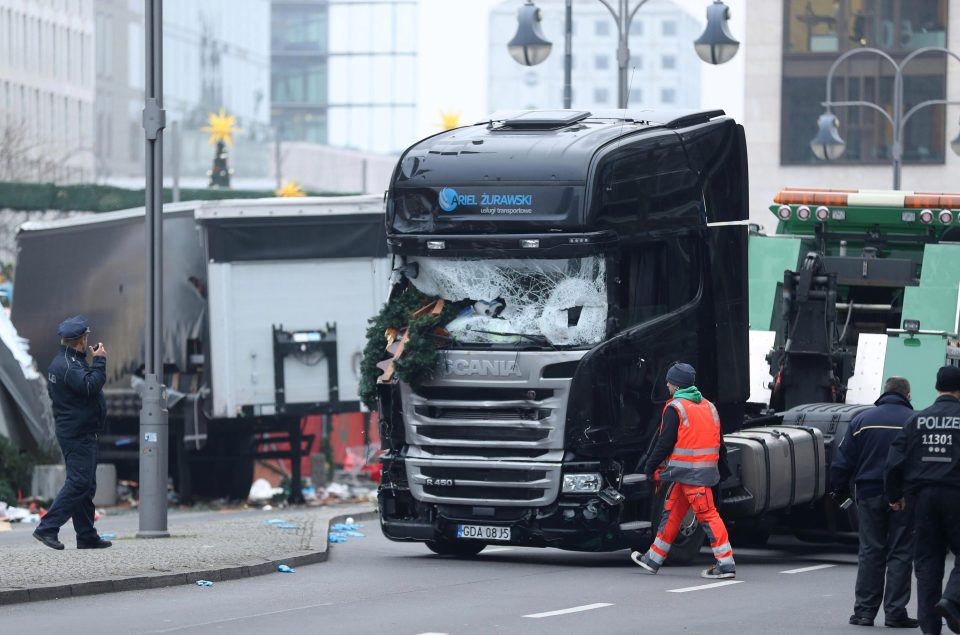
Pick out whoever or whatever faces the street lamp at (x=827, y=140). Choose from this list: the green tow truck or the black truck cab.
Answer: the green tow truck

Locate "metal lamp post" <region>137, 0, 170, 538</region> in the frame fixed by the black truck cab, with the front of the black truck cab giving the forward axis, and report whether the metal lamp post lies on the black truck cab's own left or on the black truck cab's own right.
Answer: on the black truck cab's own right

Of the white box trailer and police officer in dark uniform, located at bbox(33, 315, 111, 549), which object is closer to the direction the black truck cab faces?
the police officer in dark uniform

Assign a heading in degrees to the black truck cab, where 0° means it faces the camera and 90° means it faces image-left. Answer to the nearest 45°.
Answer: approximately 45°

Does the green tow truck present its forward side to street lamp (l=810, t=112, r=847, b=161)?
yes

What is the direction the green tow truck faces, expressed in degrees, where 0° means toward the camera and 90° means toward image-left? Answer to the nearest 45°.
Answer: approximately 180°

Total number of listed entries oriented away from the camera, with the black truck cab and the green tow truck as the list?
1

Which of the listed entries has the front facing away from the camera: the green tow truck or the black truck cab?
the green tow truck

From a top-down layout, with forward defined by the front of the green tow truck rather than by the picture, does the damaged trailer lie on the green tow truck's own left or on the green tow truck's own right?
on the green tow truck's own left

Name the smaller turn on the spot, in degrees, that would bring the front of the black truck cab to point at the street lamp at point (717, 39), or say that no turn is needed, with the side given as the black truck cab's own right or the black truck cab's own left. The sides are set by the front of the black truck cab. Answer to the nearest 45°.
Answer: approximately 135° to the black truck cab's own right

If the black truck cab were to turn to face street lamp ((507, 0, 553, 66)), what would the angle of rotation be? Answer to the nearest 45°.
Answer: approximately 135° to its right

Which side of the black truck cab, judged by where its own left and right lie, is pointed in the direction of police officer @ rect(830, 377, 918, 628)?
left

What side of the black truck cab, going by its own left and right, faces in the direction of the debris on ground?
right
